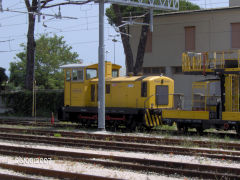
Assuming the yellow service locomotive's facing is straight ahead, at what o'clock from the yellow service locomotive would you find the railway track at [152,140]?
The railway track is roughly at 1 o'clock from the yellow service locomotive.

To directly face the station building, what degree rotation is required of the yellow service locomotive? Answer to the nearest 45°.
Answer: approximately 90° to its left

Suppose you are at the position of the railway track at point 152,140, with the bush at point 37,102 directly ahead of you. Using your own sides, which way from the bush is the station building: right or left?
right

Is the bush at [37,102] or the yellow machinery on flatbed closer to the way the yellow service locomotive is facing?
the yellow machinery on flatbed

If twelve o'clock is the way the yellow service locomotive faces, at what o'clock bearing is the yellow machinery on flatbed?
The yellow machinery on flatbed is roughly at 12 o'clock from the yellow service locomotive.

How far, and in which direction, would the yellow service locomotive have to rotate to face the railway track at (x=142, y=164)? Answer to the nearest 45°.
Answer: approximately 45° to its right

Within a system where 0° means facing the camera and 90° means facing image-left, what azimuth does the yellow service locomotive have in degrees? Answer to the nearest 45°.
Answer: approximately 315°

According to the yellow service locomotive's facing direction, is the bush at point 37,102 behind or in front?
behind
